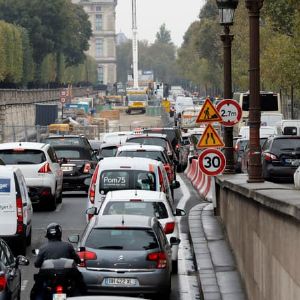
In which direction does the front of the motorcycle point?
away from the camera

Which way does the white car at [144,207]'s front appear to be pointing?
away from the camera

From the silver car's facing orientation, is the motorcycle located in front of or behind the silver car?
behind

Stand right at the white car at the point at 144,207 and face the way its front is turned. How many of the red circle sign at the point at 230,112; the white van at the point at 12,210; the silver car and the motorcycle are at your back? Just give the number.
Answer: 2

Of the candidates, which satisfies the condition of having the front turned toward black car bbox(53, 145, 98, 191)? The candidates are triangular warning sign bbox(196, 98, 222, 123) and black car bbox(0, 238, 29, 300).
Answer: black car bbox(0, 238, 29, 300)

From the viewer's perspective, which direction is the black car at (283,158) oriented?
away from the camera

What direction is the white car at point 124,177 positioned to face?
away from the camera

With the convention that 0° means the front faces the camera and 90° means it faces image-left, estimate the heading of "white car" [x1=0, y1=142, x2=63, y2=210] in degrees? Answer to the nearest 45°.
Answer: approximately 180°

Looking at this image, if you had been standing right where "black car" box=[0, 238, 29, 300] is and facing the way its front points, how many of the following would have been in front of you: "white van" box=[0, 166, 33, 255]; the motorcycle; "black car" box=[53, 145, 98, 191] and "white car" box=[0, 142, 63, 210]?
3

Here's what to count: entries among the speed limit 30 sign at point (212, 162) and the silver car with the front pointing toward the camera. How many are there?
1

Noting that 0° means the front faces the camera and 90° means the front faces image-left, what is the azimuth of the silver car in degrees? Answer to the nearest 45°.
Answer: approximately 180°

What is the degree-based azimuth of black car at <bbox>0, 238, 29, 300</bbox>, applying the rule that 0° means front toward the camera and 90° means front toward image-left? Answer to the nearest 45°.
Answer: approximately 180°
